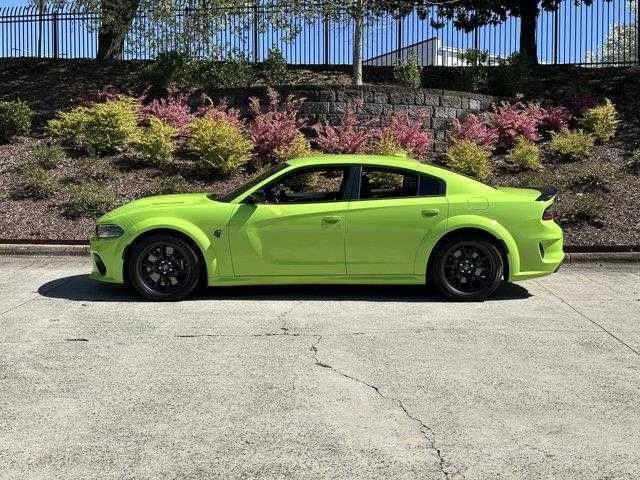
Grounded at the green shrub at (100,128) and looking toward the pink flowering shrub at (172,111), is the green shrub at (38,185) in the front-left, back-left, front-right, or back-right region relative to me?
back-right

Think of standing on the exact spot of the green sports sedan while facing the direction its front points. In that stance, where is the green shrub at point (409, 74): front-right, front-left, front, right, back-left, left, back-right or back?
right

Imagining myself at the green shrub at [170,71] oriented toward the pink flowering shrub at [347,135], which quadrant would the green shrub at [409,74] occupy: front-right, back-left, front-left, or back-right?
front-left

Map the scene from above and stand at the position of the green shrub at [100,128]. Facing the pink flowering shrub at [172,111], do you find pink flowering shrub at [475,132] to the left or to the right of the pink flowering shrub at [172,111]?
right

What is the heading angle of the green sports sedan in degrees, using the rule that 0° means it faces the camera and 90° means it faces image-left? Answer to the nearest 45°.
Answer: approximately 90°

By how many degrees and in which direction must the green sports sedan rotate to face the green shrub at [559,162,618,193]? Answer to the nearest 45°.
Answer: approximately 135° to its right

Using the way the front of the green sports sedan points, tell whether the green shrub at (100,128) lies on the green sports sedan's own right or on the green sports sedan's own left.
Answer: on the green sports sedan's own right

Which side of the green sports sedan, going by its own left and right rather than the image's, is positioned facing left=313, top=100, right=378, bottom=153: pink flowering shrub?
right

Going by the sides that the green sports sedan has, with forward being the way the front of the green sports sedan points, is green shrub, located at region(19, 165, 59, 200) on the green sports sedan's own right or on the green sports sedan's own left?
on the green sports sedan's own right

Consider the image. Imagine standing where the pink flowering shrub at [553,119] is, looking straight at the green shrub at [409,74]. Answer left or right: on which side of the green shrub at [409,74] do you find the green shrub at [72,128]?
left

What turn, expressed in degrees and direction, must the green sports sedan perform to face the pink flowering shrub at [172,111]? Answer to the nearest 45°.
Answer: approximately 90° to its right
